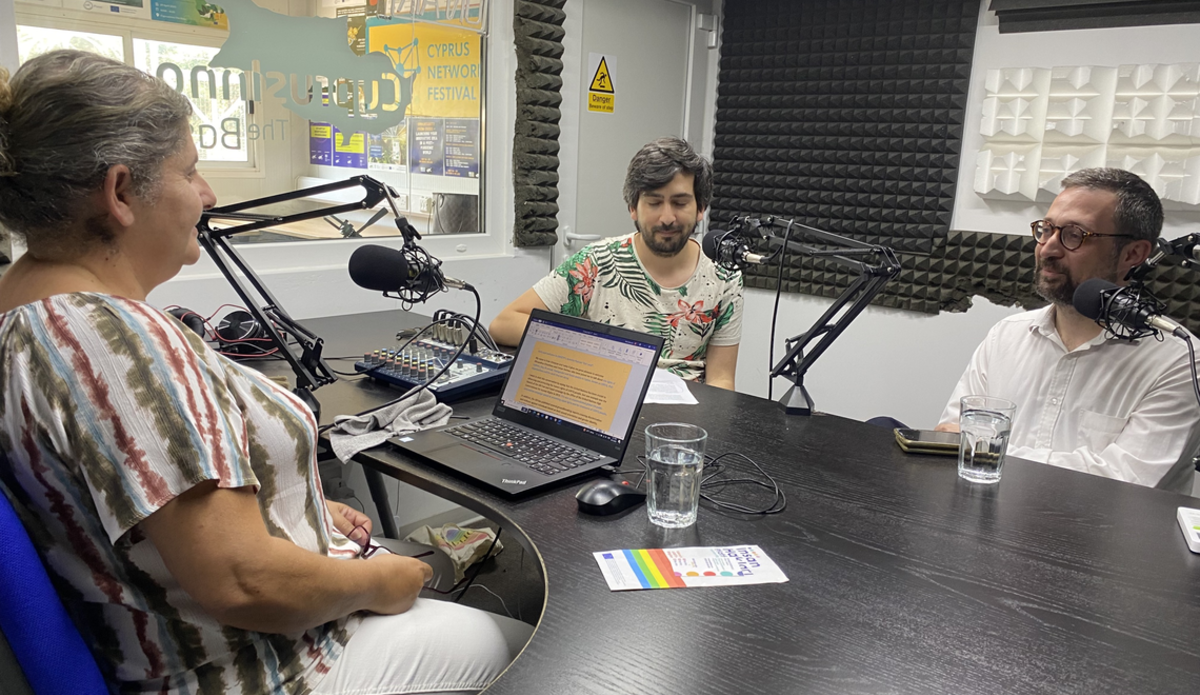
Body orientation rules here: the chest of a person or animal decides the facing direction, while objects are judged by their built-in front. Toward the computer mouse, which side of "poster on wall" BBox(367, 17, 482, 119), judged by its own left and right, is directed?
front

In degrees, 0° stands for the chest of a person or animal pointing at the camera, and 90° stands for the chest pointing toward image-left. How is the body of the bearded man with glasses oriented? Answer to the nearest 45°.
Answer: approximately 45°

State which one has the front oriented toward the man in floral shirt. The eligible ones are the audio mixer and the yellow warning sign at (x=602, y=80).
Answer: the yellow warning sign

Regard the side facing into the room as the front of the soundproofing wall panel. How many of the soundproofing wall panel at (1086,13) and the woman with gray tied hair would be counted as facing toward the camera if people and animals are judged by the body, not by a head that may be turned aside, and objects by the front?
1

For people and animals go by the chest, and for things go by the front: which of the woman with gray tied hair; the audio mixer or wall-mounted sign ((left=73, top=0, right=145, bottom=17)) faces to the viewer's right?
the woman with gray tied hair

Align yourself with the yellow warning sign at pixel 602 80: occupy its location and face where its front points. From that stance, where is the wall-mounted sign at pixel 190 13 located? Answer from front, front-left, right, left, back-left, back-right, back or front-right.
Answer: front-right

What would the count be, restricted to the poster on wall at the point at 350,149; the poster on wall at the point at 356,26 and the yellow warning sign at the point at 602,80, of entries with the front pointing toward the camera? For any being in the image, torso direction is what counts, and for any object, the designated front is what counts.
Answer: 3

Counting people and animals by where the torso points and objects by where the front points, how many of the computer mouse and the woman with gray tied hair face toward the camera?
0

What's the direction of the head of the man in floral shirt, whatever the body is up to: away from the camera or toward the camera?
toward the camera

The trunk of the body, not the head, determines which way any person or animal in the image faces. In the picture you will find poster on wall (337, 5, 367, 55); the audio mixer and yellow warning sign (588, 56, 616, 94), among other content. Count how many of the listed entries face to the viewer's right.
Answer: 0

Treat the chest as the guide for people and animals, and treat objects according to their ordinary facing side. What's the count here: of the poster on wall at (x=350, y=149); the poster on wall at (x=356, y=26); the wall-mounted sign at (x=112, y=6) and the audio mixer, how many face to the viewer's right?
0

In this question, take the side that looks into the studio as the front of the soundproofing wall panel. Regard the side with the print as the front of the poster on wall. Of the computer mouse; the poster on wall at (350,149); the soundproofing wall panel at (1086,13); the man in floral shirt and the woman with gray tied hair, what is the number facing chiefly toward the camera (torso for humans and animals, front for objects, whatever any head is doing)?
3

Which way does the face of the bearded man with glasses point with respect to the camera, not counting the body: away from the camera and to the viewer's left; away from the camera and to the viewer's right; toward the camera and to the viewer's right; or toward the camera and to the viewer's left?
toward the camera and to the viewer's left

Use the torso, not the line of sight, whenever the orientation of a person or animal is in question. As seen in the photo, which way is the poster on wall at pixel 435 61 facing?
toward the camera

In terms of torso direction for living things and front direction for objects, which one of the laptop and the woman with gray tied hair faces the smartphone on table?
the woman with gray tied hair

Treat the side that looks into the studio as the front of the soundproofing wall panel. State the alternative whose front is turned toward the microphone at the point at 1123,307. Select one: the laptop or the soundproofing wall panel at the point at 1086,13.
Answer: the soundproofing wall panel

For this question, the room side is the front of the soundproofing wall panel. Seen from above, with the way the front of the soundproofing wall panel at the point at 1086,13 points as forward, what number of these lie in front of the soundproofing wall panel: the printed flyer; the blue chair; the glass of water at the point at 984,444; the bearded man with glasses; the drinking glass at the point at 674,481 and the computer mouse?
6

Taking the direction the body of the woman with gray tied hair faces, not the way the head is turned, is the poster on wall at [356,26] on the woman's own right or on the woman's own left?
on the woman's own left
